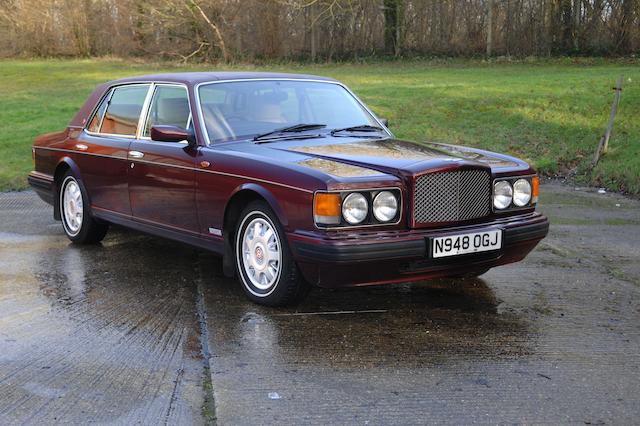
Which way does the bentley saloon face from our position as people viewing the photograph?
facing the viewer and to the right of the viewer
